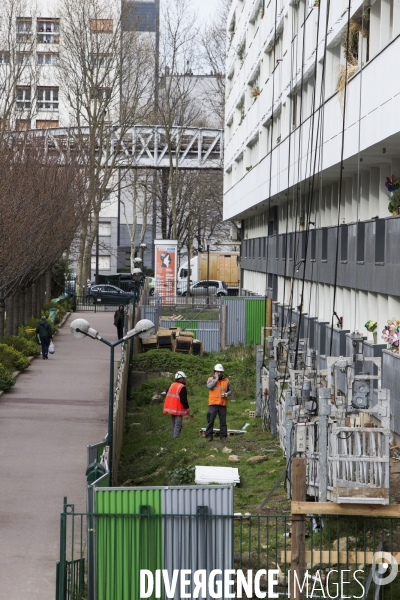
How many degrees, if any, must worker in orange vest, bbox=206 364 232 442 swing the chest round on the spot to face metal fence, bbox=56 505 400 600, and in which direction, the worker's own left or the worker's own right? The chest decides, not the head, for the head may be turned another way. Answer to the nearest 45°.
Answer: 0° — they already face it

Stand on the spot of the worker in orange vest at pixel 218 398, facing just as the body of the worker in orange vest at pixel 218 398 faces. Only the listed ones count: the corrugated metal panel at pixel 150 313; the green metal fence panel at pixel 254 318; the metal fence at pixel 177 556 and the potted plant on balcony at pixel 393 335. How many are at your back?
2

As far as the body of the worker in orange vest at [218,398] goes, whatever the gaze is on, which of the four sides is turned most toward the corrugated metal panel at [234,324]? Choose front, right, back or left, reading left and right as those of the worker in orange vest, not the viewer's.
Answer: back

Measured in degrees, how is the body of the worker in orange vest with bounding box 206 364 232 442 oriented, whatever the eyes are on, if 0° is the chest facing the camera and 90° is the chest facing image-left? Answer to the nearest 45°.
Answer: approximately 0°

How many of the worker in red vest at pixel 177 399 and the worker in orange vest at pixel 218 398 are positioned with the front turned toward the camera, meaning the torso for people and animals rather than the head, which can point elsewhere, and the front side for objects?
1

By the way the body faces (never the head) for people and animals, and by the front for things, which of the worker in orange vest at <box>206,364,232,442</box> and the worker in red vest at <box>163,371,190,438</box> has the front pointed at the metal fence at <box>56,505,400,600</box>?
the worker in orange vest at <box>206,364,232,442</box>

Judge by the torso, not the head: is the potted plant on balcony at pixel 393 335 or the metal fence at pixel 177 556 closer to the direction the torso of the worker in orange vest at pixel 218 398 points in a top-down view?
the metal fence

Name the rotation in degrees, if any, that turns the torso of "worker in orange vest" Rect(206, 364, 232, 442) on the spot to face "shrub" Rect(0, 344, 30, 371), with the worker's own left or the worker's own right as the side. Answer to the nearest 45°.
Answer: approximately 135° to the worker's own right
